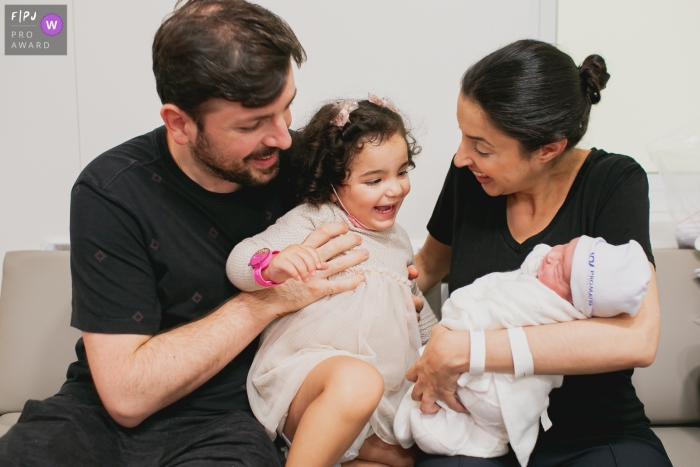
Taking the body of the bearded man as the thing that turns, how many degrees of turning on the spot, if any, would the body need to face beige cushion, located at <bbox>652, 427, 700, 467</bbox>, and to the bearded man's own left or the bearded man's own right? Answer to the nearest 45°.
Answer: approximately 45° to the bearded man's own left

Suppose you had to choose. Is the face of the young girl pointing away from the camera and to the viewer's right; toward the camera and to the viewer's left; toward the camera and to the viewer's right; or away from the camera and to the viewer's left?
toward the camera and to the viewer's right

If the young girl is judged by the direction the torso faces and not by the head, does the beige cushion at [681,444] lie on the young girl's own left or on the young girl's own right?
on the young girl's own left

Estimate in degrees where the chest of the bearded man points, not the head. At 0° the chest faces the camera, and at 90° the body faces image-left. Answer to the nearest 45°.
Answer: approximately 315°

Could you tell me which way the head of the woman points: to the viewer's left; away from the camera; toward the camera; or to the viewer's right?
to the viewer's left
